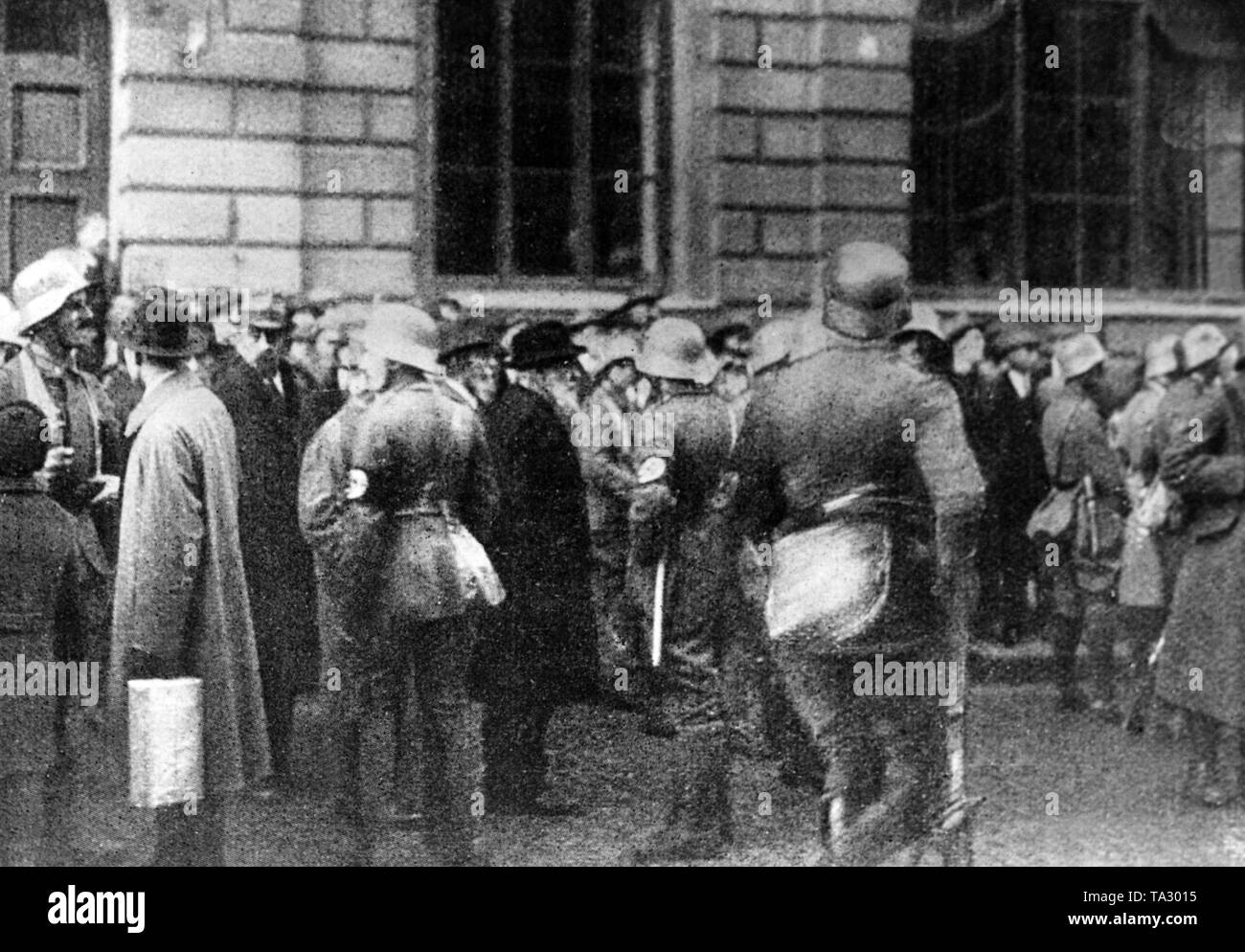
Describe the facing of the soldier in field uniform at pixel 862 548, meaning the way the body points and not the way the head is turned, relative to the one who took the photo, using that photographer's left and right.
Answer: facing away from the viewer

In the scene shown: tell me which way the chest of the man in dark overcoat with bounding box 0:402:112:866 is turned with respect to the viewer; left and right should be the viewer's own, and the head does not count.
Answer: facing away from the viewer

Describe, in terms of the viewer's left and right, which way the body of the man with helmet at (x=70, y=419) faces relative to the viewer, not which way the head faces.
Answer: facing the viewer and to the right of the viewer

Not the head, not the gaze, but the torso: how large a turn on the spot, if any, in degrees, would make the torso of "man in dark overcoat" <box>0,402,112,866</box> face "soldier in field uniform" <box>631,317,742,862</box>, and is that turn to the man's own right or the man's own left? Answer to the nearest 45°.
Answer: approximately 90° to the man's own right

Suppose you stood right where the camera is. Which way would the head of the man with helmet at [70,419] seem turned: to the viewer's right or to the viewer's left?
to the viewer's right

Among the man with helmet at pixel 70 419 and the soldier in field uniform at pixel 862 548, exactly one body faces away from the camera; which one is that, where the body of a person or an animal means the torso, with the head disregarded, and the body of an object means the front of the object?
the soldier in field uniform

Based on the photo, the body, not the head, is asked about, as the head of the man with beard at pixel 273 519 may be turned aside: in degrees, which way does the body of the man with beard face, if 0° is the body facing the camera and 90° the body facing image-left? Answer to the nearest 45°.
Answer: approximately 315°

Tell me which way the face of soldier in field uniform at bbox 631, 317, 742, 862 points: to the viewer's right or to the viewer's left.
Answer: to the viewer's left

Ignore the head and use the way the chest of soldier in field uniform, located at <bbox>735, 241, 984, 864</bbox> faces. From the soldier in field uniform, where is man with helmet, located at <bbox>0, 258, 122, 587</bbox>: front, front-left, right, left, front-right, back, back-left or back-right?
left
